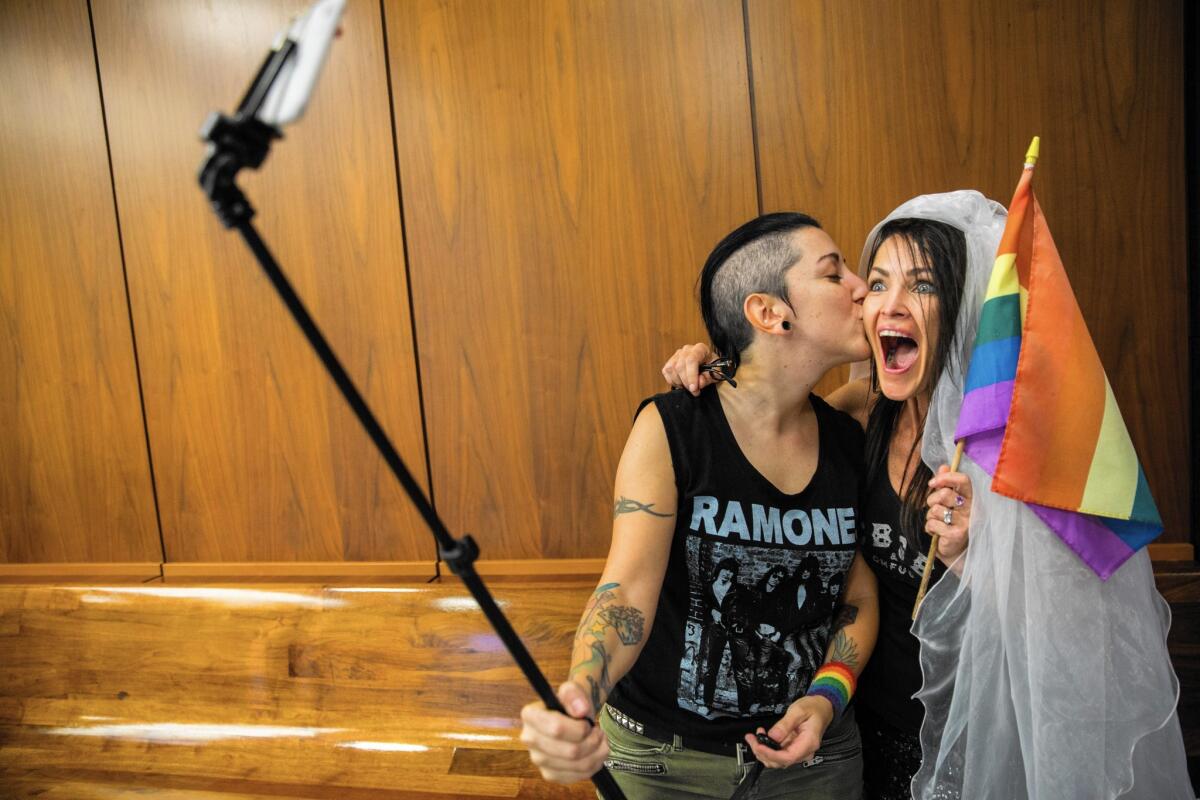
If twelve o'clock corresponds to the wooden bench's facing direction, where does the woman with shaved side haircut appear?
The woman with shaved side haircut is roughly at 11 o'clock from the wooden bench.

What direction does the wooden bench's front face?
toward the camera

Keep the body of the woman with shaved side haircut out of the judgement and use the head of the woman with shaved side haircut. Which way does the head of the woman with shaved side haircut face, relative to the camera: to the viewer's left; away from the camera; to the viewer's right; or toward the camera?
to the viewer's right
